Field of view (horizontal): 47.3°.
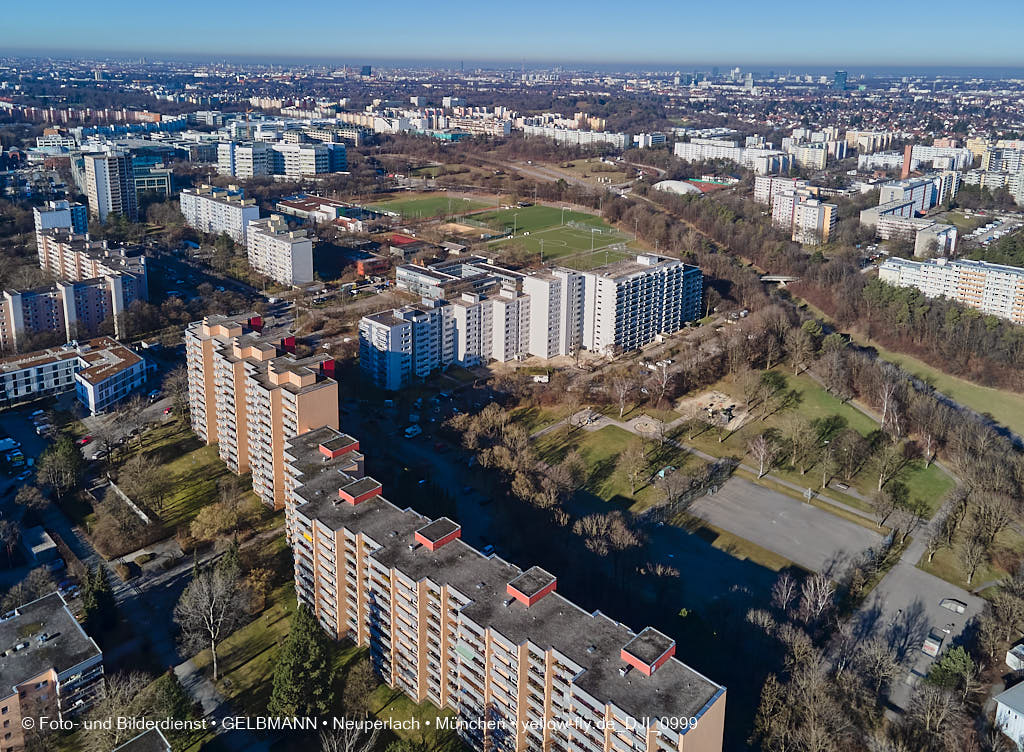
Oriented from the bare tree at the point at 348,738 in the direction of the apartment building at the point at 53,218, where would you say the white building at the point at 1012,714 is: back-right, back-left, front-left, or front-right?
back-right

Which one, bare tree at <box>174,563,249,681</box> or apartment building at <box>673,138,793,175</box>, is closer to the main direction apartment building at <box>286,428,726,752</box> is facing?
the bare tree

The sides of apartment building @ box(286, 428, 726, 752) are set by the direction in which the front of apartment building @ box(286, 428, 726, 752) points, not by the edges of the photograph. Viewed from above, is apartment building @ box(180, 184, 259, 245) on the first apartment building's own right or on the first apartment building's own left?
on the first apartment building's own right

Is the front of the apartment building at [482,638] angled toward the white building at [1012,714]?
no

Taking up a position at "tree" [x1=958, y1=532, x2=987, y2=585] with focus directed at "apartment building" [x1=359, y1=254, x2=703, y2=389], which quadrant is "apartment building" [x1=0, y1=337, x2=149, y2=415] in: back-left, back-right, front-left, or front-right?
front-left

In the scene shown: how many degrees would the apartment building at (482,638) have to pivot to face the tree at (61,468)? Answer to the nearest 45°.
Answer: approximately 90° to its right

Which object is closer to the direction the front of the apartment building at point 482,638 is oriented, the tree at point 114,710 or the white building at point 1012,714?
the tree

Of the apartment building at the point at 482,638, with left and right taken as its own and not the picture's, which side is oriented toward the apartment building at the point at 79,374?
right

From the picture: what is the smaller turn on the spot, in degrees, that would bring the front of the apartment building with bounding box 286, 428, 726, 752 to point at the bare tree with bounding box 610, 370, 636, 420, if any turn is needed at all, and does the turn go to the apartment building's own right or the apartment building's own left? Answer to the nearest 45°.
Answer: approximately 135° to the apartment building's own right

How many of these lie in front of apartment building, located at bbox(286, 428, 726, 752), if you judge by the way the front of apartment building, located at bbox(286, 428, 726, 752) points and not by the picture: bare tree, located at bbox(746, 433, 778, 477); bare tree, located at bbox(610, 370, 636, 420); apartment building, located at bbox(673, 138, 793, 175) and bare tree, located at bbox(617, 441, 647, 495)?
0

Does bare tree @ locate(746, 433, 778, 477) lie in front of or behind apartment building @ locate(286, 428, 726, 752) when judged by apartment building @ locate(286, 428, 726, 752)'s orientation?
behind

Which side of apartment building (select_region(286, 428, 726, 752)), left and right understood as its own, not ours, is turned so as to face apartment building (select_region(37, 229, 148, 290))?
right

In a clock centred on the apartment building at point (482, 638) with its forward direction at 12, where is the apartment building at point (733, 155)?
the apartment building at point (733, 155) is roughly at 5 o'clock from the apartment building at point (482, 638).

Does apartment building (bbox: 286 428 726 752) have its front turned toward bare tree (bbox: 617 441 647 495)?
no

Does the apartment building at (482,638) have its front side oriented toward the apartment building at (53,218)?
no
